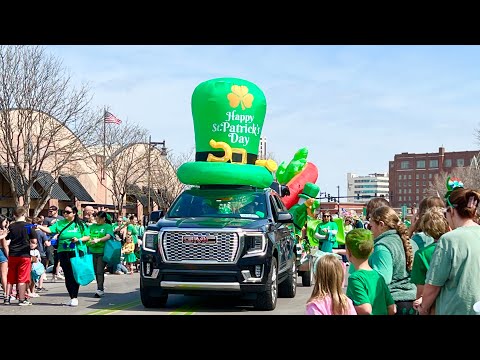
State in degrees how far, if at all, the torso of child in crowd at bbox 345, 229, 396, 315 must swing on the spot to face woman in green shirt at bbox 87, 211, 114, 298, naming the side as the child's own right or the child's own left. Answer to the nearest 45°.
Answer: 0° — they already face them

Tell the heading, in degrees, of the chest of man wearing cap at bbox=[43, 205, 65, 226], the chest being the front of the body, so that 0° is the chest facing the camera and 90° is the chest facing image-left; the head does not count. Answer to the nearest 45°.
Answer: approximately 315°

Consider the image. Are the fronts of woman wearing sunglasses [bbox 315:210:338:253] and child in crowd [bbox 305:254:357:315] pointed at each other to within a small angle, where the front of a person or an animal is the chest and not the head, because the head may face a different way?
yes

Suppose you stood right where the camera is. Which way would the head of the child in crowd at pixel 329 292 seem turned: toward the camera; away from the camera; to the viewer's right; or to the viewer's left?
away from the camera

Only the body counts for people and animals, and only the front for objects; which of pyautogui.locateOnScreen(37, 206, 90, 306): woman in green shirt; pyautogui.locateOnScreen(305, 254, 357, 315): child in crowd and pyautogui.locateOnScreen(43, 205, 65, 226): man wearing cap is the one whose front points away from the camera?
the child in crowd

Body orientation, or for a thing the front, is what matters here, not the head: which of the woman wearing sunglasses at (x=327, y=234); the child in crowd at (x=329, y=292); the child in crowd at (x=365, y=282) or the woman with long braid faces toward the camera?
the woman wearing sunglasses

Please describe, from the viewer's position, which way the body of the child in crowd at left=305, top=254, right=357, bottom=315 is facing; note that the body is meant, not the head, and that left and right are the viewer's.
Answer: facing away from the viewer

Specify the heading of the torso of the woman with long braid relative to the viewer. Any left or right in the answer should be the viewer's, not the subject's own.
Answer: facing away from the viewer and to the left of the viewer

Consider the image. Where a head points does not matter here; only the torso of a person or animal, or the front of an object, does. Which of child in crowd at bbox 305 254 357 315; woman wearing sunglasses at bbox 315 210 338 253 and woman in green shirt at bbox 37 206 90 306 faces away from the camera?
the child in crowd

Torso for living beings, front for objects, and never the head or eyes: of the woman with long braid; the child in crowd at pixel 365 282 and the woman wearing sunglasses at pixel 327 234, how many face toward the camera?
1

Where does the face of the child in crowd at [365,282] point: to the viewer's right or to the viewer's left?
to the viewer's left

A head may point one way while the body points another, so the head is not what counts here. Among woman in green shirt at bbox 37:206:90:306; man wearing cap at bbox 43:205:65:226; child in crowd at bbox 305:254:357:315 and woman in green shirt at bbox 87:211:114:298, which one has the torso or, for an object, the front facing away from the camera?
the child in crowd
